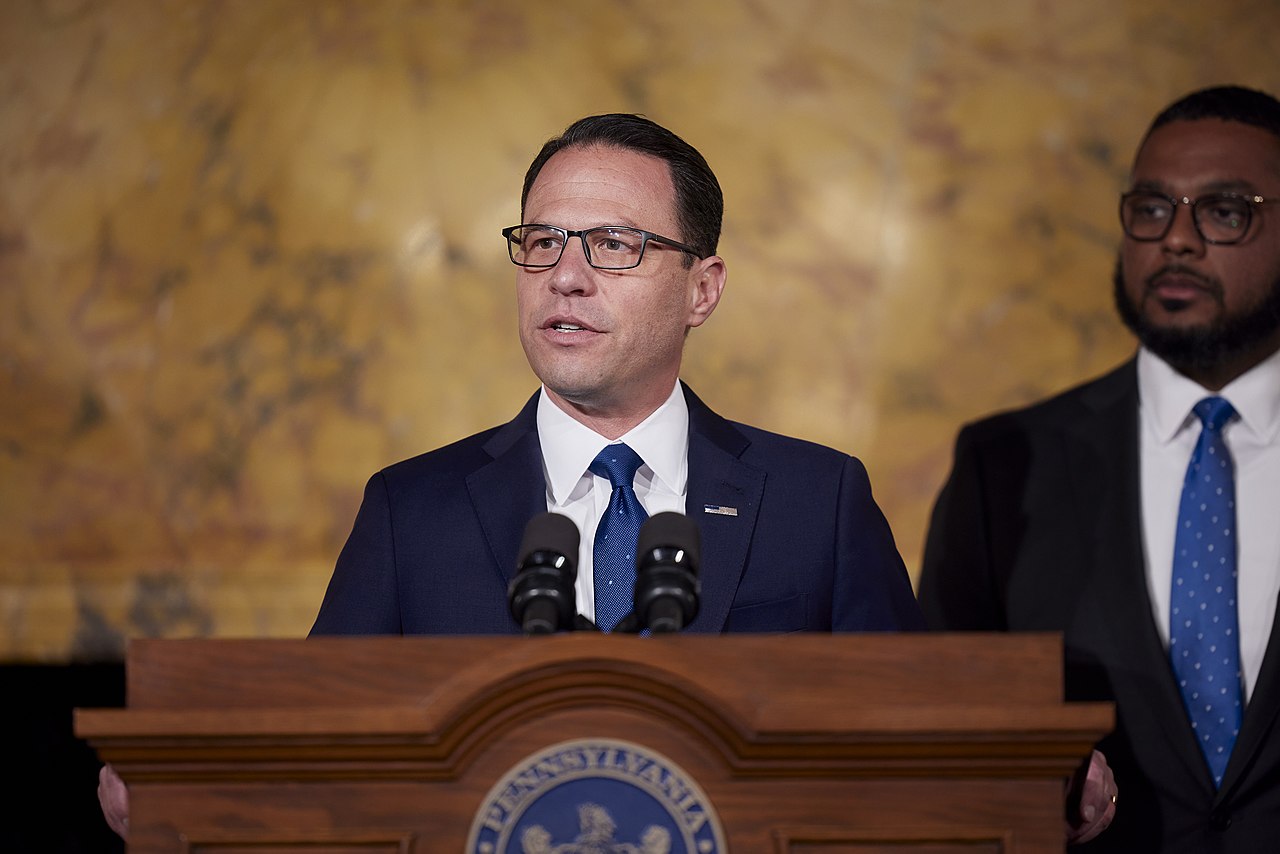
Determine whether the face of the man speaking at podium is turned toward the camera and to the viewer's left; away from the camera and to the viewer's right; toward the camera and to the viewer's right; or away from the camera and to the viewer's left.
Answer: toward the camera and to the viewer's left

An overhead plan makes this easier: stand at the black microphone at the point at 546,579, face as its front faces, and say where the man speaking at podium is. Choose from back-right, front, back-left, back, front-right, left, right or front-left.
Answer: front

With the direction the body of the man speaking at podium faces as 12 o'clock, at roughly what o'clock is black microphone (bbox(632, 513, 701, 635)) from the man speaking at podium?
The black microphone is roughly at 12 o'clock from the man speaking at podium.

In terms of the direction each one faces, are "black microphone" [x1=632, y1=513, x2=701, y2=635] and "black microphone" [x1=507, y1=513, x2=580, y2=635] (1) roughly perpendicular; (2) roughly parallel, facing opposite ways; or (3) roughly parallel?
roughly parallel

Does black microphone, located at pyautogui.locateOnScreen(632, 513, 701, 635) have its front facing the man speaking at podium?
yes

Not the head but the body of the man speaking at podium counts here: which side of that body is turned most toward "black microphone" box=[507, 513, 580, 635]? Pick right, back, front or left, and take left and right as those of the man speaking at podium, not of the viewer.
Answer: front

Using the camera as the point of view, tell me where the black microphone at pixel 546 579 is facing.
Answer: facing away from the viewer

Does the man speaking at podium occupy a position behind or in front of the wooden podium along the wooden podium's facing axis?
behind

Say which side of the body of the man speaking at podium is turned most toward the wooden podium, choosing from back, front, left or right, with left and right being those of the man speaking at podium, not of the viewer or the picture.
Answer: front

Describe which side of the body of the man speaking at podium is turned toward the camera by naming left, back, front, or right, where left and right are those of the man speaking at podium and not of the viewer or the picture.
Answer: front

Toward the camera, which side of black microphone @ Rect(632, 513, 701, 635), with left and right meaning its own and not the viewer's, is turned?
back

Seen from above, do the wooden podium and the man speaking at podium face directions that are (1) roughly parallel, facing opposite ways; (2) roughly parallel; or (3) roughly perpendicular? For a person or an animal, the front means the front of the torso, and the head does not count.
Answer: roughly parallel

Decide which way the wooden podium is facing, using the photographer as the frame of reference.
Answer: facing the viewer
